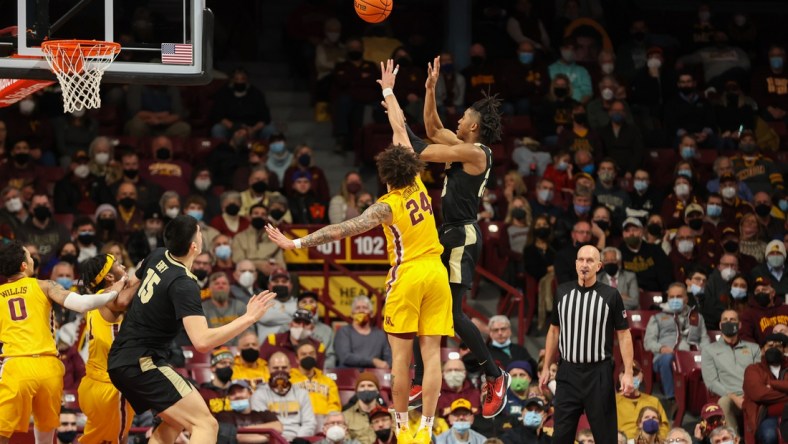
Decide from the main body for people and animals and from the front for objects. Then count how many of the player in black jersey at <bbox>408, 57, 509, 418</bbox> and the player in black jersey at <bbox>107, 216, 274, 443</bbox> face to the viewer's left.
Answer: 1

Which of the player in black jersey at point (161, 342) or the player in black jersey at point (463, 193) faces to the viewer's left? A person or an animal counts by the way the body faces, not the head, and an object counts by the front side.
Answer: the player in black jersey at point (463, 193)

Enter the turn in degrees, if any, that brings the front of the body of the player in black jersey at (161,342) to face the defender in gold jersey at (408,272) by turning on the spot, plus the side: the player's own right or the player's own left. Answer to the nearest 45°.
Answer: approximately 45° to the player's own right

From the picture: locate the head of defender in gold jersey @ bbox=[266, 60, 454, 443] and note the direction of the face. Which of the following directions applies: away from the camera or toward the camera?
away from the camera

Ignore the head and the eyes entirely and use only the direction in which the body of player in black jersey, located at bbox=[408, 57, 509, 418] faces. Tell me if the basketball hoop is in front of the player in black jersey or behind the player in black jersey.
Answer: in front

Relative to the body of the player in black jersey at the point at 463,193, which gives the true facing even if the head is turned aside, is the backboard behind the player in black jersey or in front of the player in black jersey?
in front

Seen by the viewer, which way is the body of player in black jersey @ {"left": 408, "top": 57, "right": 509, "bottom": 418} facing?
to the viewer's left
